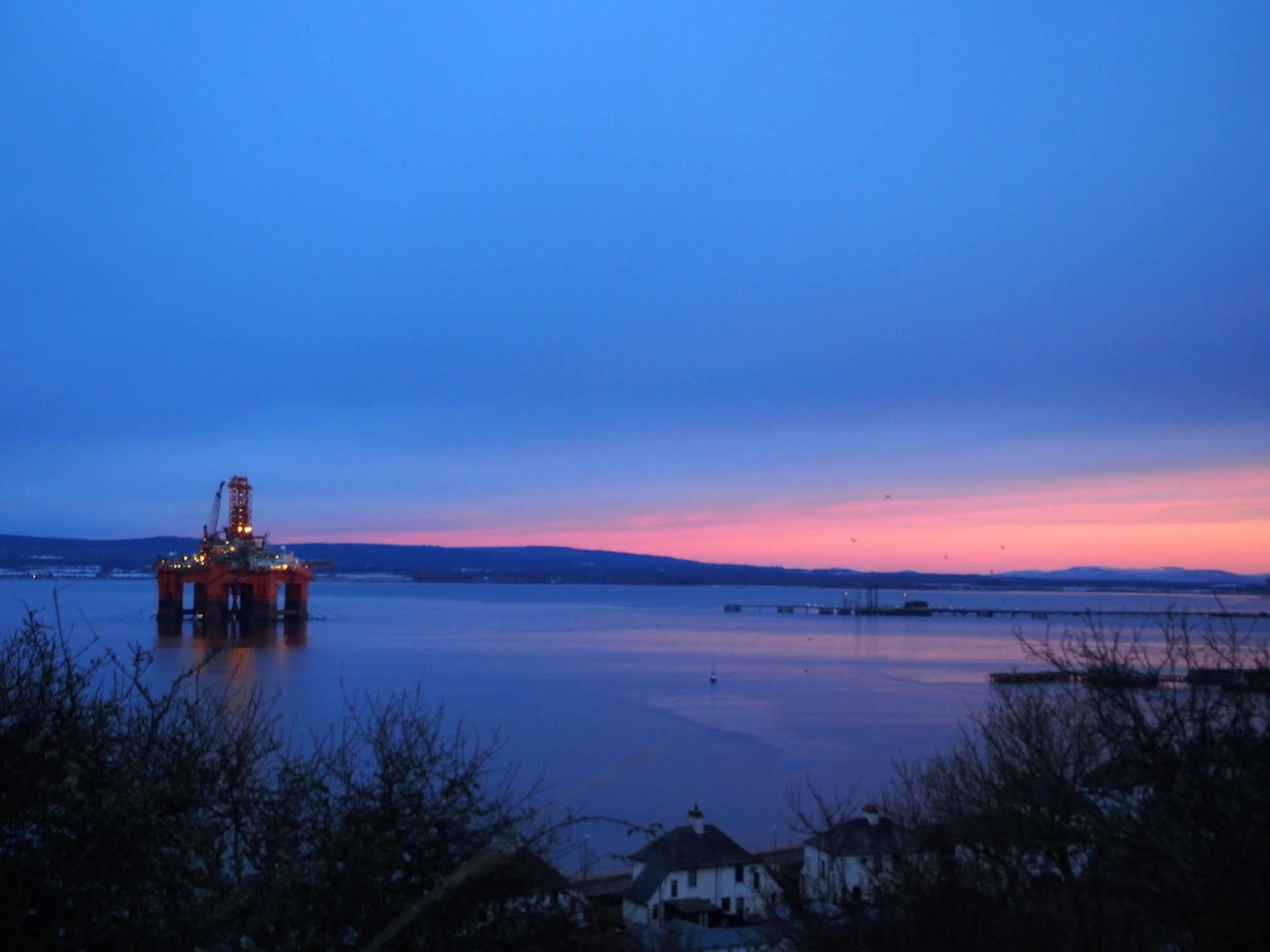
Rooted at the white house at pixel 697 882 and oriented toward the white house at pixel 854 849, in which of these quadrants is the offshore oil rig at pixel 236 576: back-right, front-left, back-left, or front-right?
back-left

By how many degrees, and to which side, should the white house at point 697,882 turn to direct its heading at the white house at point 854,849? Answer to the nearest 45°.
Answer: approximately 45° to its left

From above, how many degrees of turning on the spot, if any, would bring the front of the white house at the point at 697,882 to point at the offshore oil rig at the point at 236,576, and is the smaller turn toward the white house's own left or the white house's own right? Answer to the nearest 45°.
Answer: approximately 135° to the white house's own right

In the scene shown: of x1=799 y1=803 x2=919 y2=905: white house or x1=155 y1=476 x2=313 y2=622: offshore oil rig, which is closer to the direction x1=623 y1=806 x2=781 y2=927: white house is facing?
the white house

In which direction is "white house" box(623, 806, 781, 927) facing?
toward the camera
